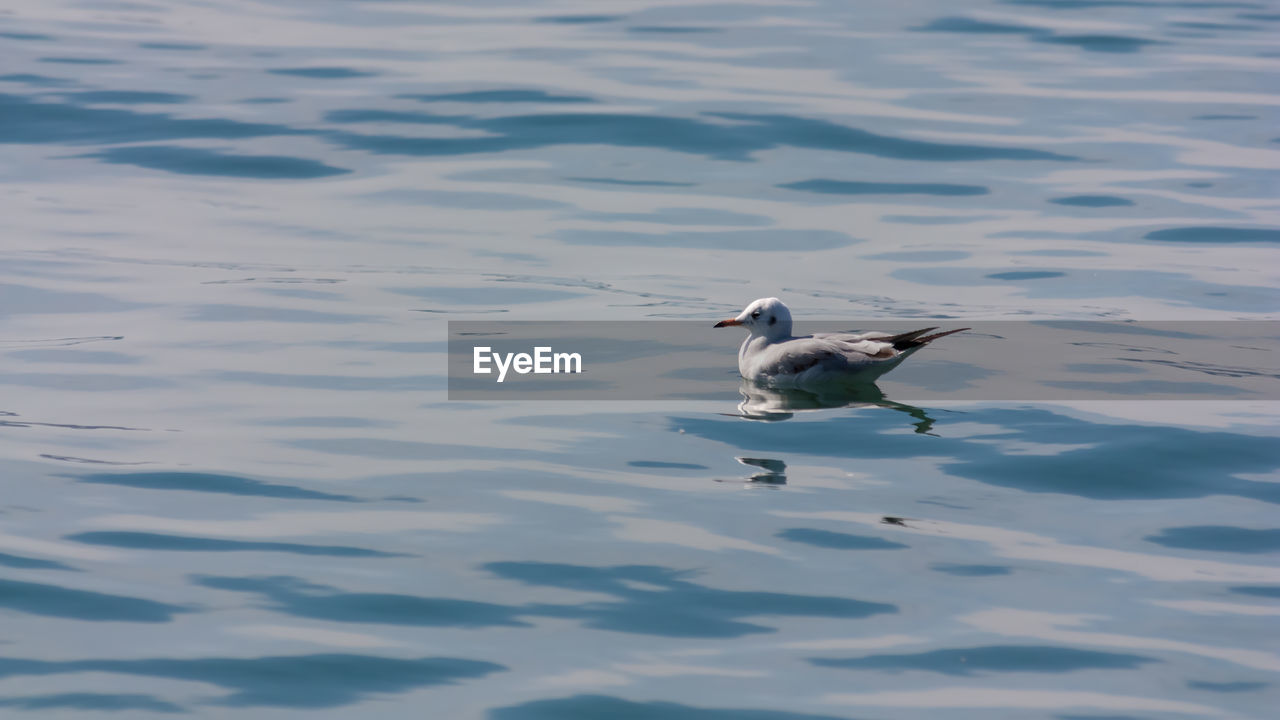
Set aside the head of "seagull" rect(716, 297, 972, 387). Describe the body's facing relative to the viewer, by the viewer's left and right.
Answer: facing to the left of the viewer
